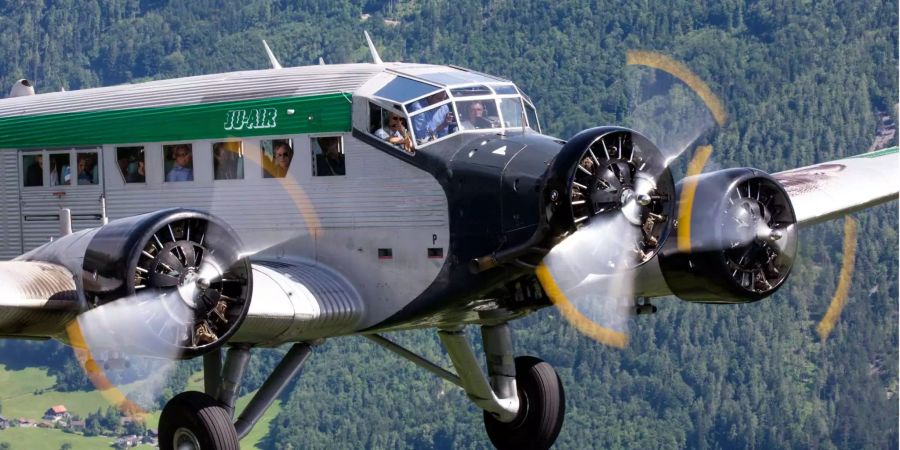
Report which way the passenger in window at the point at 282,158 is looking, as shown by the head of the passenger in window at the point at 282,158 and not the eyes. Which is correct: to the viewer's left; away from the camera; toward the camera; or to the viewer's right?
toward the camera

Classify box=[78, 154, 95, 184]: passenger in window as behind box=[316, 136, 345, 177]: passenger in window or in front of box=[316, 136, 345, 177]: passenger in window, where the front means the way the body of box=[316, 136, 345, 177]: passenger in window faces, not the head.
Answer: behind

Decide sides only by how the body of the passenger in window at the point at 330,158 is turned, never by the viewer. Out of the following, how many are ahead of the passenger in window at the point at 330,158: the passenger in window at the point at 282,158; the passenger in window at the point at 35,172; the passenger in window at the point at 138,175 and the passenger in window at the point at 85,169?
0

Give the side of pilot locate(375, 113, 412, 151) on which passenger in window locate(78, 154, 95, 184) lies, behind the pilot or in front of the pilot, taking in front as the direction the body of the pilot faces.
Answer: behind

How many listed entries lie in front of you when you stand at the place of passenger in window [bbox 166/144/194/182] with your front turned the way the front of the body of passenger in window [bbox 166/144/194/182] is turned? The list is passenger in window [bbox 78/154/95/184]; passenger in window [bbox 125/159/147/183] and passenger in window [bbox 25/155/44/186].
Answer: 0

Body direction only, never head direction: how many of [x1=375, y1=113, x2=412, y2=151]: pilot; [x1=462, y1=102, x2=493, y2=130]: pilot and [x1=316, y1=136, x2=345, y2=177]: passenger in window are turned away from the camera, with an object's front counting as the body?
0

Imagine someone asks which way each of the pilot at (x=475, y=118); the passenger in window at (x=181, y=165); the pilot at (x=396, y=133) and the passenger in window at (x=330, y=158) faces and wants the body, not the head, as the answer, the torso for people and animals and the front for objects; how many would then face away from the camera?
0

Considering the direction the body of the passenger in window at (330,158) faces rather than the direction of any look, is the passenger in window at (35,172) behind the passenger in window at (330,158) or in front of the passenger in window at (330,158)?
behind

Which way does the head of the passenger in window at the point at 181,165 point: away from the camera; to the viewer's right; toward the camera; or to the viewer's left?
toward the camera

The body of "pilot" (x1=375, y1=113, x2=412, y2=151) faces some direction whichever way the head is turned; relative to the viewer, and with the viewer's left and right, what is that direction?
facing the viewer and to the right of the viewer

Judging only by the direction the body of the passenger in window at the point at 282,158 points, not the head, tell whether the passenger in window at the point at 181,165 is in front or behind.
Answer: behind

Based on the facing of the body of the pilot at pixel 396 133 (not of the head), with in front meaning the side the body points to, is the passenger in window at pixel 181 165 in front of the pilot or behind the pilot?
behind

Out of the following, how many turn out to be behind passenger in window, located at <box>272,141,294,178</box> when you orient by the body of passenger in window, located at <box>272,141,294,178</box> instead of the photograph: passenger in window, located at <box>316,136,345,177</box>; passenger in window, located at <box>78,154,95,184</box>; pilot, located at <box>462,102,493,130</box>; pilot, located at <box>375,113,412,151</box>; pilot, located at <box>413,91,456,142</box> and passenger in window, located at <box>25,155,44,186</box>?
2

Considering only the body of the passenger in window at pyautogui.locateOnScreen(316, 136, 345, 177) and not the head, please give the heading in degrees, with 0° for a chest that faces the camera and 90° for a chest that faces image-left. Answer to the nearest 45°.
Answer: approximately 315°

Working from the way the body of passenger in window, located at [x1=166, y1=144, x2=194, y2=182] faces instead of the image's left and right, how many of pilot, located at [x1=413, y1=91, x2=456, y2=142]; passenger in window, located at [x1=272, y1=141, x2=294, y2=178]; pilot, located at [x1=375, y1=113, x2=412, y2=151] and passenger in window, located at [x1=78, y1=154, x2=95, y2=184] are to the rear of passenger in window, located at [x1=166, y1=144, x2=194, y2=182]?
1

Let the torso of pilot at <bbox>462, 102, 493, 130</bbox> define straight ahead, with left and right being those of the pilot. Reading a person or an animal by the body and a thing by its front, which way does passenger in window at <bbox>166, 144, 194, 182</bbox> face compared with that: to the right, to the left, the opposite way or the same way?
the same way

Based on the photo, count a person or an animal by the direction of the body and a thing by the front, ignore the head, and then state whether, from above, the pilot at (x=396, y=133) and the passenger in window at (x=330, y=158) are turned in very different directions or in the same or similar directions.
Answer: same or similar directions

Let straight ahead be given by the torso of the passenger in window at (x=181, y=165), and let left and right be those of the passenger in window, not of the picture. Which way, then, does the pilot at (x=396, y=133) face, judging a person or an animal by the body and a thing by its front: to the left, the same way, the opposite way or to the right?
the same way

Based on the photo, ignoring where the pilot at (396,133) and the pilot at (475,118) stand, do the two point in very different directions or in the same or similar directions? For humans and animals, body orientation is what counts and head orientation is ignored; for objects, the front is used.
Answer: same or similar directions
